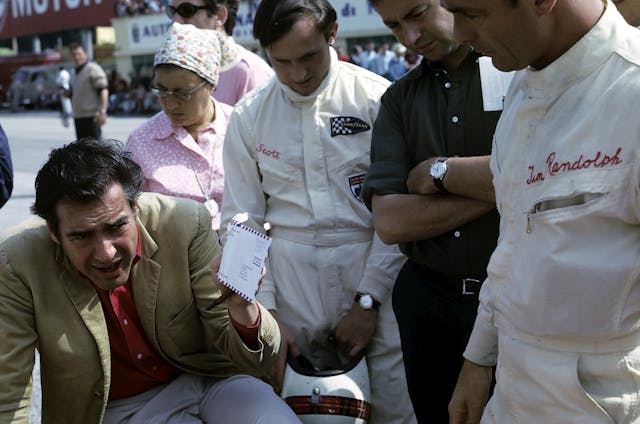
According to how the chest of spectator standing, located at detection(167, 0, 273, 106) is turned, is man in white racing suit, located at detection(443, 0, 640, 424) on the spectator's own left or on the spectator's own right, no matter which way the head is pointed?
on the spectator's own left

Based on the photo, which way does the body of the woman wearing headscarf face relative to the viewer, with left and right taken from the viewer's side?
facing the viewer and to the right of the viewer

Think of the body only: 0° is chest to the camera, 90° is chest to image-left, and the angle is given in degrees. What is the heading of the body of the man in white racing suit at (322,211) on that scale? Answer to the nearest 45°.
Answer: approximately 0°

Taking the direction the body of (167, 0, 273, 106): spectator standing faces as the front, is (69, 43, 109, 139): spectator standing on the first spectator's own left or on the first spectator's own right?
on the first spectator's own right

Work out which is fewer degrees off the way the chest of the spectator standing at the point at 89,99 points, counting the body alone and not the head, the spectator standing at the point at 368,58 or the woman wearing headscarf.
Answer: the woman wearing headscarf
